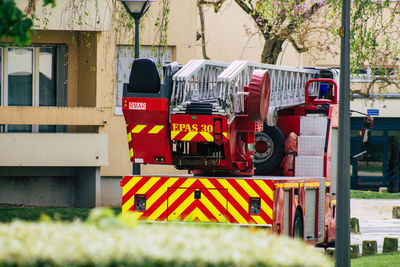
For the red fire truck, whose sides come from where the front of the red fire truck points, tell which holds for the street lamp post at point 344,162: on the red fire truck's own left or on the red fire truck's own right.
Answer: on the red fire truck's own right

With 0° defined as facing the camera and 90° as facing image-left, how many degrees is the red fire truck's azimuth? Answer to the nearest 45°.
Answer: approximately 225°
